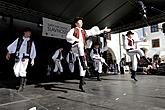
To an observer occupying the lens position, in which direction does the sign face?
facing the viewer and to the right of the viewer

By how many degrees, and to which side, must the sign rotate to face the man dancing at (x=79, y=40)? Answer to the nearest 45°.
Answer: approximately 45° to its right

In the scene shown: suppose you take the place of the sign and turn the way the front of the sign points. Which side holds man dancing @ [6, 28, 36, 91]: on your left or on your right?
on your right

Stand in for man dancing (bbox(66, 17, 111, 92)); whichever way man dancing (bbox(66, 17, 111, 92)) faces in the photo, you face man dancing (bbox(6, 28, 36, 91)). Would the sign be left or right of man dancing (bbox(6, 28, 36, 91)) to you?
right

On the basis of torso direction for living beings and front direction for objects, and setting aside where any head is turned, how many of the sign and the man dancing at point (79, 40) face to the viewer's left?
0
